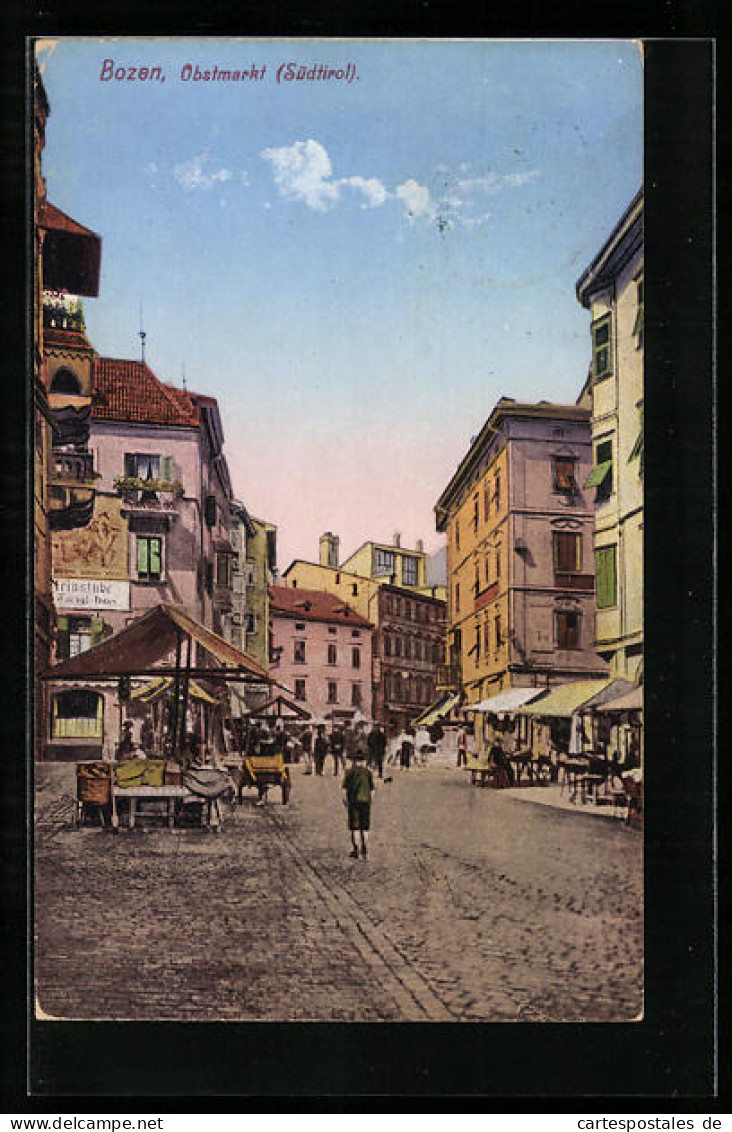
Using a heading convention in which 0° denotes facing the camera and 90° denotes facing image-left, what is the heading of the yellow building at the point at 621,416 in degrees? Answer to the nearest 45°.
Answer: approximately 90°

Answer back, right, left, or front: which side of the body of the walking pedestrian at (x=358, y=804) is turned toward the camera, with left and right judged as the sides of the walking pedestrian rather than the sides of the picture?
back

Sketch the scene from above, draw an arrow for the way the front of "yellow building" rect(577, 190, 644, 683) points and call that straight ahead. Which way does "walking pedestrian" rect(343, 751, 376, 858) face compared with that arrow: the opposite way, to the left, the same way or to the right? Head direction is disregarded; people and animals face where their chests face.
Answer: to the right
